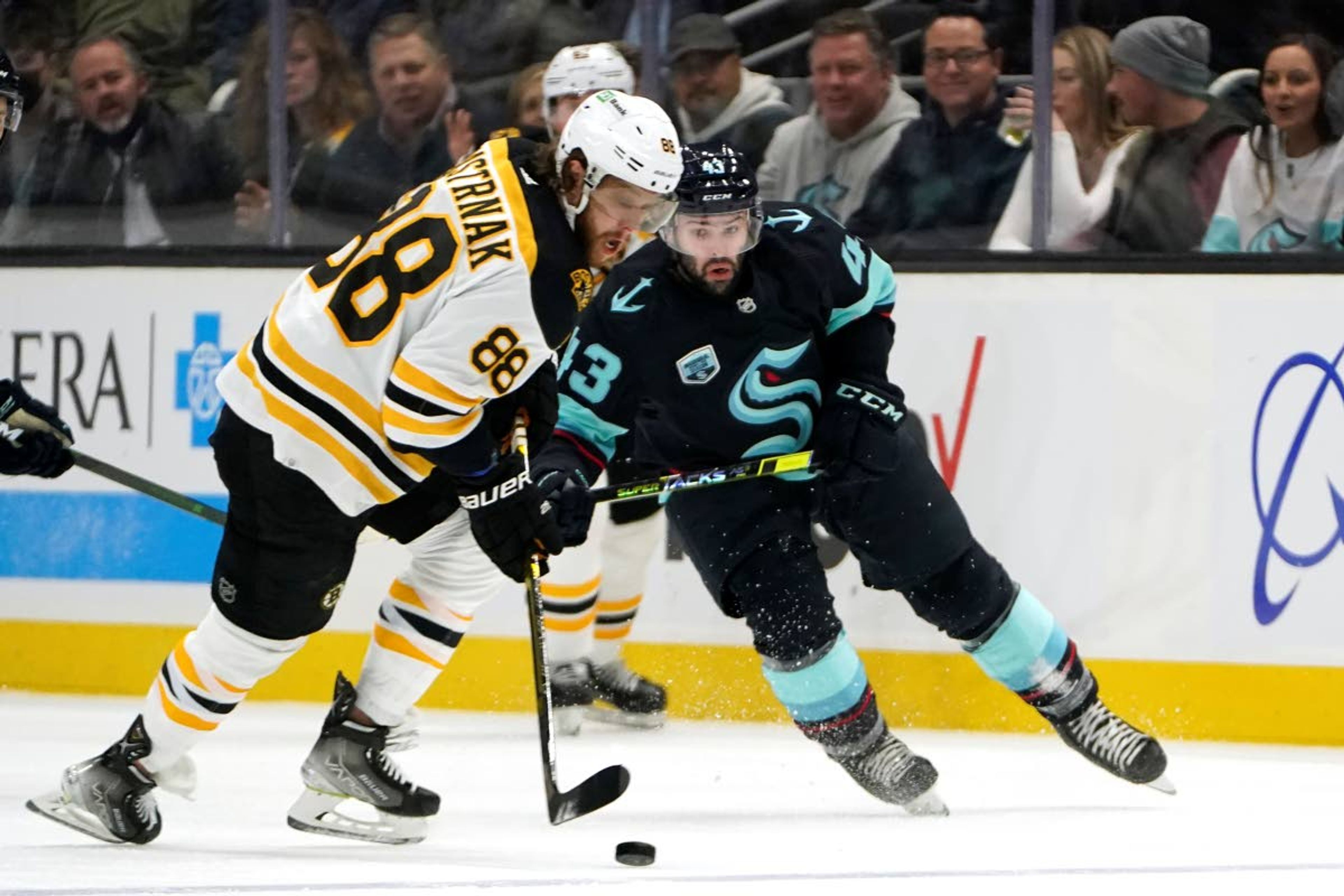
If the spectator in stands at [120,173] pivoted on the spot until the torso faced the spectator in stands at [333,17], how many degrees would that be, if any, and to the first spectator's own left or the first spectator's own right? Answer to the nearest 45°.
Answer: approximately 90° to the first spectator's own left

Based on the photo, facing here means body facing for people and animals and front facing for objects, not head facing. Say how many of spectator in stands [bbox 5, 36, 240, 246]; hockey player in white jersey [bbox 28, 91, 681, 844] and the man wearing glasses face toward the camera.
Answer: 2

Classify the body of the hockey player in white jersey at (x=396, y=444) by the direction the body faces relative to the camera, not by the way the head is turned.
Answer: to the viewer's right

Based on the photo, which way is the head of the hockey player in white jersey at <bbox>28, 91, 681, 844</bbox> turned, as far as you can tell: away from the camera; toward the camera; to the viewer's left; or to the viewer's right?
to the viewer's right

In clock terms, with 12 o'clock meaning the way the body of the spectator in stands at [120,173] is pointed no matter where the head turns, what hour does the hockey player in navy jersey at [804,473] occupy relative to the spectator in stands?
The hockey player in navy jersey is roughly at 11 o'clock from the spectator in stands.

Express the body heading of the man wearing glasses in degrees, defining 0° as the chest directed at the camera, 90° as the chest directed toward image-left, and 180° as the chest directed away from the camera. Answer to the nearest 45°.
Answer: approximately 0°

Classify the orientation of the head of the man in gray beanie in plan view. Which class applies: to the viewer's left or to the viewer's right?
to the viewer's left

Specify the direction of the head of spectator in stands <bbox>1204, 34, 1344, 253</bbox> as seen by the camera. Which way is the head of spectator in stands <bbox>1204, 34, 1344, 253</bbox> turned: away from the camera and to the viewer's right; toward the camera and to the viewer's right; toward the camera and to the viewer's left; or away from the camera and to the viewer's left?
toward the camera and to the viewer's left

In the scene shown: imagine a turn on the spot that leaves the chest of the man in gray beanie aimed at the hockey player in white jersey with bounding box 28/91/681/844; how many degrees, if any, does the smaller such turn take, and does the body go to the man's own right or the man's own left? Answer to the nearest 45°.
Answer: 0° — they already face them

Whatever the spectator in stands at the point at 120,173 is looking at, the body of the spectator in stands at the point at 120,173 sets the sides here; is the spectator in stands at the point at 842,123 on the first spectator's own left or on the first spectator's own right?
on the first spectator's own left

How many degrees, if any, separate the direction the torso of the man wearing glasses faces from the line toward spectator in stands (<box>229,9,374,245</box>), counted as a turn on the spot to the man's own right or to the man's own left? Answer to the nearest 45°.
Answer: approximately 90° to the man's own right
